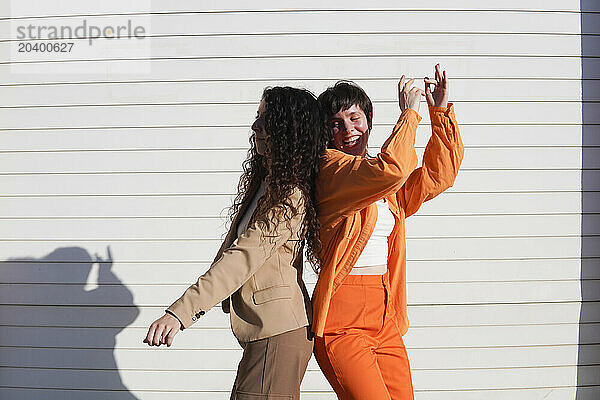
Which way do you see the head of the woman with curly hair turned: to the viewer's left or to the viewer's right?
to the viewer's left

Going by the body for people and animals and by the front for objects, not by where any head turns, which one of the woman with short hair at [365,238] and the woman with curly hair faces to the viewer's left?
the woman with curly hair

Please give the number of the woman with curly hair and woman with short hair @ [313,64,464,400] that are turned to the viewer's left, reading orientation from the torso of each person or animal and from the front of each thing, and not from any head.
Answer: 1

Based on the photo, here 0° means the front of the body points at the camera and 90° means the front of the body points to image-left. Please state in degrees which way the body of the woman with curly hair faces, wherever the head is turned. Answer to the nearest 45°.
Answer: approximately 90°

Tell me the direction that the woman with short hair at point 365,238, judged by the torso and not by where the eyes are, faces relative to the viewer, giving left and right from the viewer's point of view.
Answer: facing the viewer and to the right of the viewer
